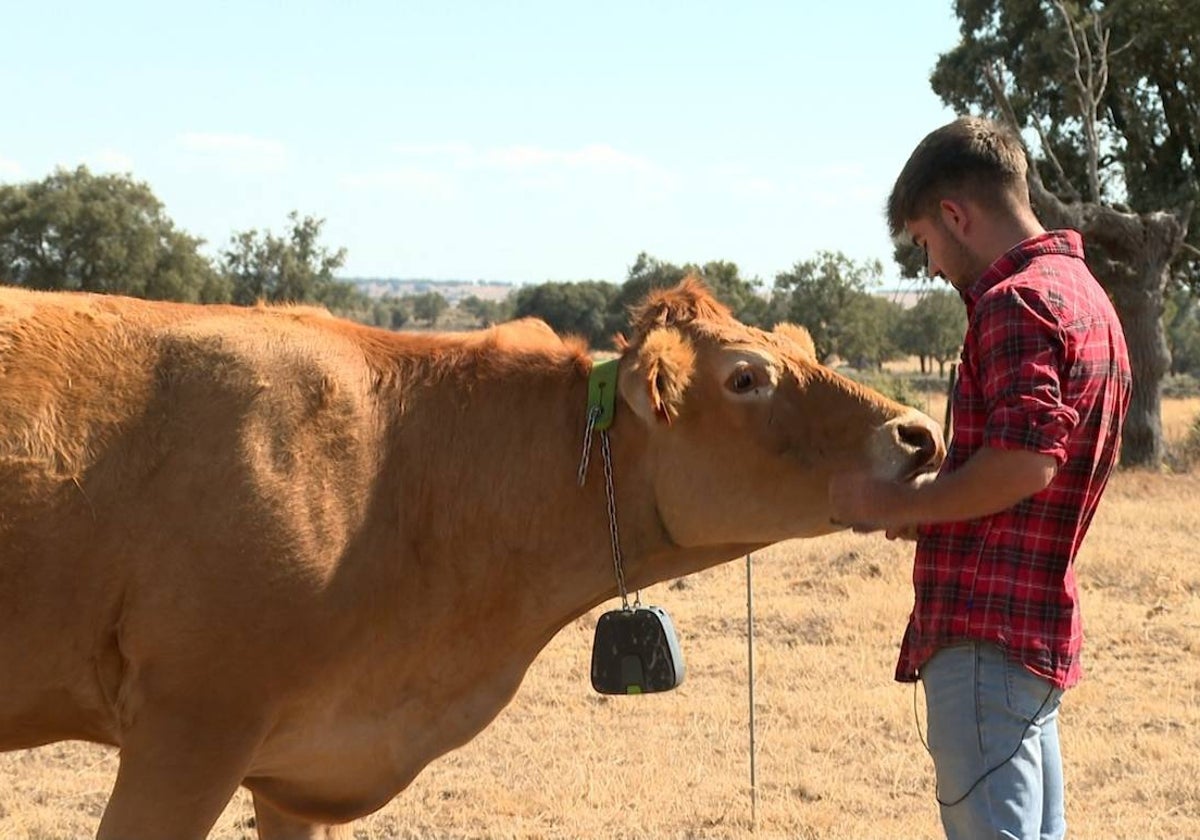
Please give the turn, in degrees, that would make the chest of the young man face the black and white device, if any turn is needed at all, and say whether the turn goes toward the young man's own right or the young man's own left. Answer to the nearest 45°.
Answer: approximately 45° to the young man's own right

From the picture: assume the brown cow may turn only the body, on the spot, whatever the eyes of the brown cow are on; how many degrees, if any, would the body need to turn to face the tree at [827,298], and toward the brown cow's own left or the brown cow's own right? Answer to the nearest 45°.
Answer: approximately 90° to the brown cow's own left

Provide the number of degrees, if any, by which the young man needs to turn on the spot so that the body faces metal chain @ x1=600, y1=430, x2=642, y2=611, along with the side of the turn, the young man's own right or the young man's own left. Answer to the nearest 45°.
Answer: approximately 45° to the young man's own right

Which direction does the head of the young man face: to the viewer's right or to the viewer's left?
to the viewer's left

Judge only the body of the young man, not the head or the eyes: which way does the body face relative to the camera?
to the viewer's left

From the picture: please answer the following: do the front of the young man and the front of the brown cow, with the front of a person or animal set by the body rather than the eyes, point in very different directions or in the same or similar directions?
very different directions

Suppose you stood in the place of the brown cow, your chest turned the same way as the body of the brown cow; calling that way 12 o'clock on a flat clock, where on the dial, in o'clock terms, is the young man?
The young man is roughly at 1 o'clock from the brown cow.

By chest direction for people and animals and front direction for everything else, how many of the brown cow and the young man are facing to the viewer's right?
1

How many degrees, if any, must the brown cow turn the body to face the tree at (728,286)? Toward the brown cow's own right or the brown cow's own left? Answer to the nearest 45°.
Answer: approximately 90° to the brown cow's own left

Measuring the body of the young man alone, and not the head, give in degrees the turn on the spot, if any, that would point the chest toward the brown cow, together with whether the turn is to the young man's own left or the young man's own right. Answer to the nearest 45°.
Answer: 0° — they already face it

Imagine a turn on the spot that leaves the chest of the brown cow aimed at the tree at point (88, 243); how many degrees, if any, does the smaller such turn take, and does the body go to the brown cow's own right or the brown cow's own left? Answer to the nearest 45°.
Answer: approximately 90° to the brown cow's own left

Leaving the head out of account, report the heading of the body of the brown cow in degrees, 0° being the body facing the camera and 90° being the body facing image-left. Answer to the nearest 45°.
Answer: approximately 270°
